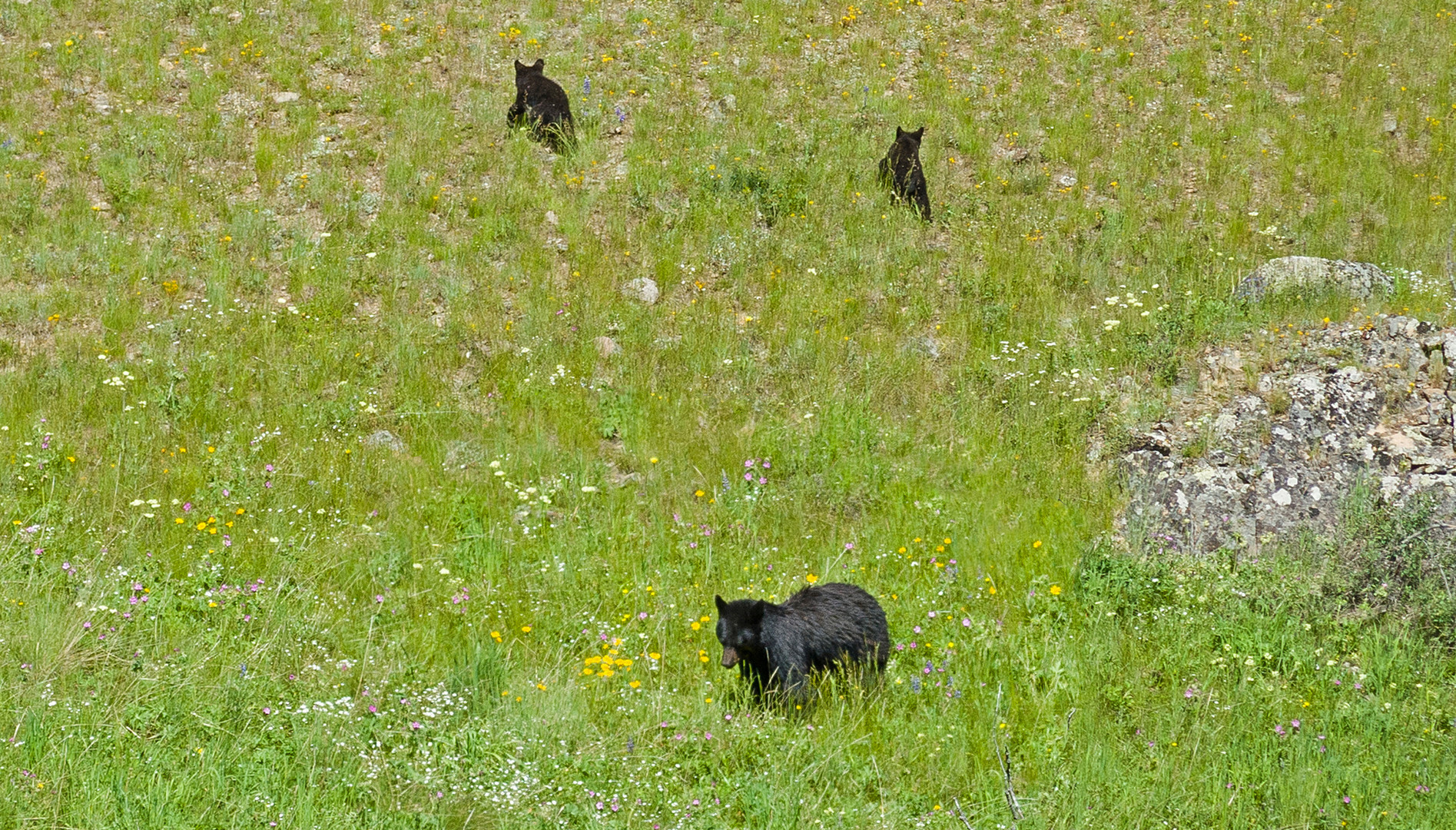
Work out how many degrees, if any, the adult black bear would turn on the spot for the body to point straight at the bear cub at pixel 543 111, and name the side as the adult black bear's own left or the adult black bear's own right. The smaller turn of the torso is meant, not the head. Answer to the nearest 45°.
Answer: approximately 135° to the adult black bear's own right

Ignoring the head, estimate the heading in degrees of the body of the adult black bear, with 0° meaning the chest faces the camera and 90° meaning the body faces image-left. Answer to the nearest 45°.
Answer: approximately 45°

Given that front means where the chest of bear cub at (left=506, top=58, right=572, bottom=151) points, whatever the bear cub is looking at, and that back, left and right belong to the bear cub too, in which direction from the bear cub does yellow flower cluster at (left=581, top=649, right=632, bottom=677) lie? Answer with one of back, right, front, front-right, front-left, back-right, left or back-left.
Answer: back-left

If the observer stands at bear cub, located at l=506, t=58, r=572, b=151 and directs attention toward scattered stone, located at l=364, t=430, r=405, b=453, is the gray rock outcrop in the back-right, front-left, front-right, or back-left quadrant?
front-left

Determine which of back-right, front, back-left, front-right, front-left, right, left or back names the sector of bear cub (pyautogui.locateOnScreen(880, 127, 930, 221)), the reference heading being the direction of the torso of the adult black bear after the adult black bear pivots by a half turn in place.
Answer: front-left

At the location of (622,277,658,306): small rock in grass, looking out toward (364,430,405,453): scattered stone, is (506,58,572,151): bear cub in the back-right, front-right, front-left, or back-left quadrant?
back-right

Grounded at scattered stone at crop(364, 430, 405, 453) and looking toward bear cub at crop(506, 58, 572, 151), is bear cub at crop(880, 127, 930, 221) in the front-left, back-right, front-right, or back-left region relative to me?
front-right

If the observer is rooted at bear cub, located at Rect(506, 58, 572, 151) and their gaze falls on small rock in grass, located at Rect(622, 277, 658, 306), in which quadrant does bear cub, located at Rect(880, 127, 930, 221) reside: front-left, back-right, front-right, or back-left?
front-left

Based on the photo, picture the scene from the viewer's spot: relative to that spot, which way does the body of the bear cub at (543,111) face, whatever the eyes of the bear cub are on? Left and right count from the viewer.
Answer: facing away from the viewer and to the left of the viewer

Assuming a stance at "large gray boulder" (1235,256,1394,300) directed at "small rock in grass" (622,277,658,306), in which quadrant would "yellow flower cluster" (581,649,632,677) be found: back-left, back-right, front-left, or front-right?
front-left

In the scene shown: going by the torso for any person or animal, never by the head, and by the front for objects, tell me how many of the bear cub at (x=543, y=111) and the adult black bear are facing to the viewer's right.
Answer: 0

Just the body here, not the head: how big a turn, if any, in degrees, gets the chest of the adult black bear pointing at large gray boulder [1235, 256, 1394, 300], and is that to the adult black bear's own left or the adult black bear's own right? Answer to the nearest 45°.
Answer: approximately 180°

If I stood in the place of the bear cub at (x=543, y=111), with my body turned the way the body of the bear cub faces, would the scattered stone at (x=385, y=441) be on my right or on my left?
on my left

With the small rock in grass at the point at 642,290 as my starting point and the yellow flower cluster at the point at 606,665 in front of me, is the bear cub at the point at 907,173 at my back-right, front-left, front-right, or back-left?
back-left

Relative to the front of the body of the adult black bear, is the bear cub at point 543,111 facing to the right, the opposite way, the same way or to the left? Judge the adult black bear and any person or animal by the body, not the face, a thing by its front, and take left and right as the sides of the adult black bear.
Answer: to the right
